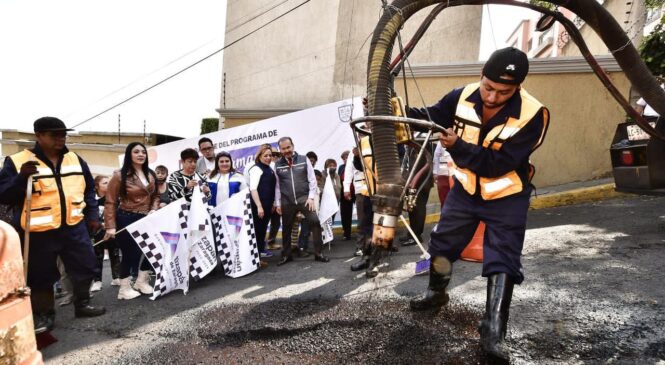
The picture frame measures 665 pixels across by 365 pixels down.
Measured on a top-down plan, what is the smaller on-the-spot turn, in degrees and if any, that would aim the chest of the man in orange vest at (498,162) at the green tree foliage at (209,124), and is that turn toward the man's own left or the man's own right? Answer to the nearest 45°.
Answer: approximately 90° to the man's own right

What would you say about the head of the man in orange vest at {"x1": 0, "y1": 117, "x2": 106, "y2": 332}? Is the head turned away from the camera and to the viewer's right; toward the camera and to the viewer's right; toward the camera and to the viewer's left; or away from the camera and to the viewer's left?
toward the camera and to the viewer's right

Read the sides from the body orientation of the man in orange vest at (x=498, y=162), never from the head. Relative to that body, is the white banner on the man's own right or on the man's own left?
on the man's own right

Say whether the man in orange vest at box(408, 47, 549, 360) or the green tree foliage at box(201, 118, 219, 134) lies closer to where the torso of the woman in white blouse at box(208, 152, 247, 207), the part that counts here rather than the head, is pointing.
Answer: the man in orange vest

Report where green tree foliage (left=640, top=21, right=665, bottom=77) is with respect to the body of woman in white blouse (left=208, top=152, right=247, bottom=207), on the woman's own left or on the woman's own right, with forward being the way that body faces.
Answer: on the woman's own left

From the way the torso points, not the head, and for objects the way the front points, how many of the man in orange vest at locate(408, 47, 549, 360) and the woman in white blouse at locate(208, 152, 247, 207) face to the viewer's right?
0

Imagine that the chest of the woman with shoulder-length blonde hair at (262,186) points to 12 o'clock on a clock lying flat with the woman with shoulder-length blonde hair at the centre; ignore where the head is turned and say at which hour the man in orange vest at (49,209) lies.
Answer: The man in orange vest is roughly at 3 o'clock from the woman with shoulder-length blonde hair.

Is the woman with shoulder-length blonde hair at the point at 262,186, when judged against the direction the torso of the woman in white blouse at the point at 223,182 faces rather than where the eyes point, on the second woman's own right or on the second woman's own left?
on the second woman's own left

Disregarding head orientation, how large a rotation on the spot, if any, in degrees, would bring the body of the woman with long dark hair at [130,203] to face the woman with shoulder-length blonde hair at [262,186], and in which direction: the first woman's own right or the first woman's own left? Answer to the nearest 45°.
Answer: approximately 45° to the first woman's own left

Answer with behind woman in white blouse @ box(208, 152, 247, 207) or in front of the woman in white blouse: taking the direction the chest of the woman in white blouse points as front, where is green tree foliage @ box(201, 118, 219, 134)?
behind
